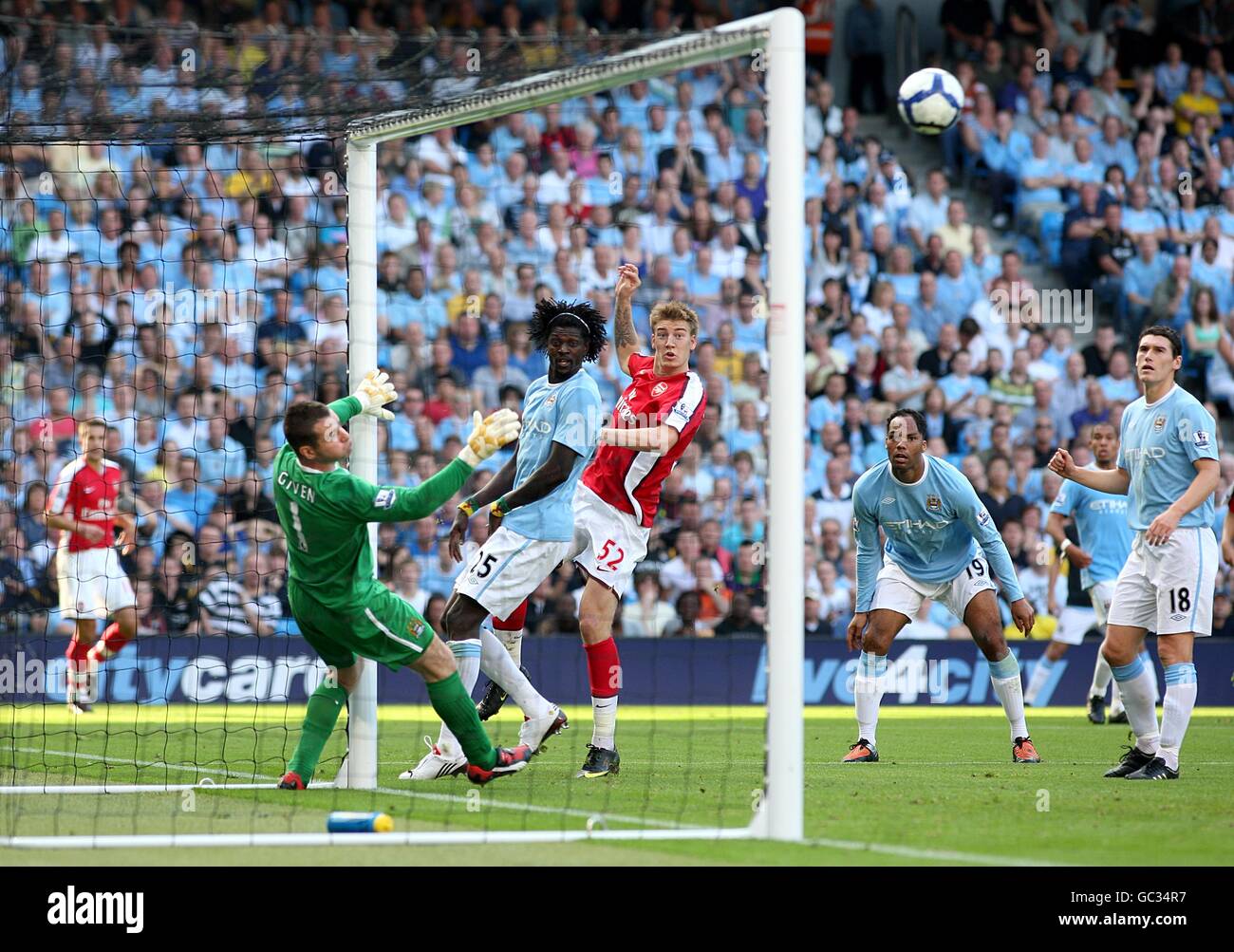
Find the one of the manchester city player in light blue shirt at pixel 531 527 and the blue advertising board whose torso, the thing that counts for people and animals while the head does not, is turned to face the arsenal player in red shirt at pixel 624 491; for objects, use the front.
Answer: the blue advertising board

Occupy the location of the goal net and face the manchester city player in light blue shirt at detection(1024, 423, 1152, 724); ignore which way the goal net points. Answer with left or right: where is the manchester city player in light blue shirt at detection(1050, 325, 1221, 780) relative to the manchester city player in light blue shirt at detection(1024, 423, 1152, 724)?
right

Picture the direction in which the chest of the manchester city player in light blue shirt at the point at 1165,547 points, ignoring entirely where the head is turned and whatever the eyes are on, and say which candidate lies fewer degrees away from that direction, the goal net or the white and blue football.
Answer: the goal net

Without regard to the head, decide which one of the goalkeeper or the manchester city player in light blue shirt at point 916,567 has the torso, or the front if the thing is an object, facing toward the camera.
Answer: the manchester city player in light blue shirt

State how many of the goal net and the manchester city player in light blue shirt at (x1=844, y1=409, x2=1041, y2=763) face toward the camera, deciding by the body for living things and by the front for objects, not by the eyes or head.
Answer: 1

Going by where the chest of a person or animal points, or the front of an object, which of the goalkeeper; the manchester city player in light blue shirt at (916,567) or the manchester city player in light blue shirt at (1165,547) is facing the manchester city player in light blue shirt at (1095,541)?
the goalkeeper

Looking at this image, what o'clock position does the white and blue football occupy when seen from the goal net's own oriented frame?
The white and blue football is roughly at 1 o'clock from the goal net.

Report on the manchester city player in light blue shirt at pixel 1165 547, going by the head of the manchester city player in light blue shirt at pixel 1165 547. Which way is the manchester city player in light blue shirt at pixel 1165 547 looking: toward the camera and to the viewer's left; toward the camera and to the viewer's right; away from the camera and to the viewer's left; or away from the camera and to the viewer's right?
toward the camera and to the viewer's left

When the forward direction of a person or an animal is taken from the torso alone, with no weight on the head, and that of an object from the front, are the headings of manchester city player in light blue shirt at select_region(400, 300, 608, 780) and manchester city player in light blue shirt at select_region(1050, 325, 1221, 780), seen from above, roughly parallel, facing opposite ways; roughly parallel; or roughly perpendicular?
roughly parallel

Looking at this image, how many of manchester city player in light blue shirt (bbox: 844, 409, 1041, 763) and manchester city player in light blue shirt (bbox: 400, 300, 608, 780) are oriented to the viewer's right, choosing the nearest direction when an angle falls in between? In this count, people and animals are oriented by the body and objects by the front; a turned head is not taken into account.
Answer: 0

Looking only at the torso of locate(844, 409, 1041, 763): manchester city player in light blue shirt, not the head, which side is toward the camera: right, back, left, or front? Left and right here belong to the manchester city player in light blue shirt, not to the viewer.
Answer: front

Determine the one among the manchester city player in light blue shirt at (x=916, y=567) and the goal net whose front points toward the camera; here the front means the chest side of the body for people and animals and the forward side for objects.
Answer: the manchester city player in light blue shirt

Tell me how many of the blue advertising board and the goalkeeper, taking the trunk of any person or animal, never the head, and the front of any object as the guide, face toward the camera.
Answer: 1

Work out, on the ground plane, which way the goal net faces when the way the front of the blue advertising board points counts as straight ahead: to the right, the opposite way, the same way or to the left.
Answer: to the left

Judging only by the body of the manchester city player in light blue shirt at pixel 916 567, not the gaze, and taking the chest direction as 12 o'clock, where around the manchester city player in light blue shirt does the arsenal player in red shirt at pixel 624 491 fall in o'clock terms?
The arsenal player in red shirt is roughly at 2 o'clock from the manchester city player in light blue shirt.

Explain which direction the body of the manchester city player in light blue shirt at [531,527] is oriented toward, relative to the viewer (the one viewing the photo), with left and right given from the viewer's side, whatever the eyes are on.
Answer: facing the viewer and to the left of the viewer
